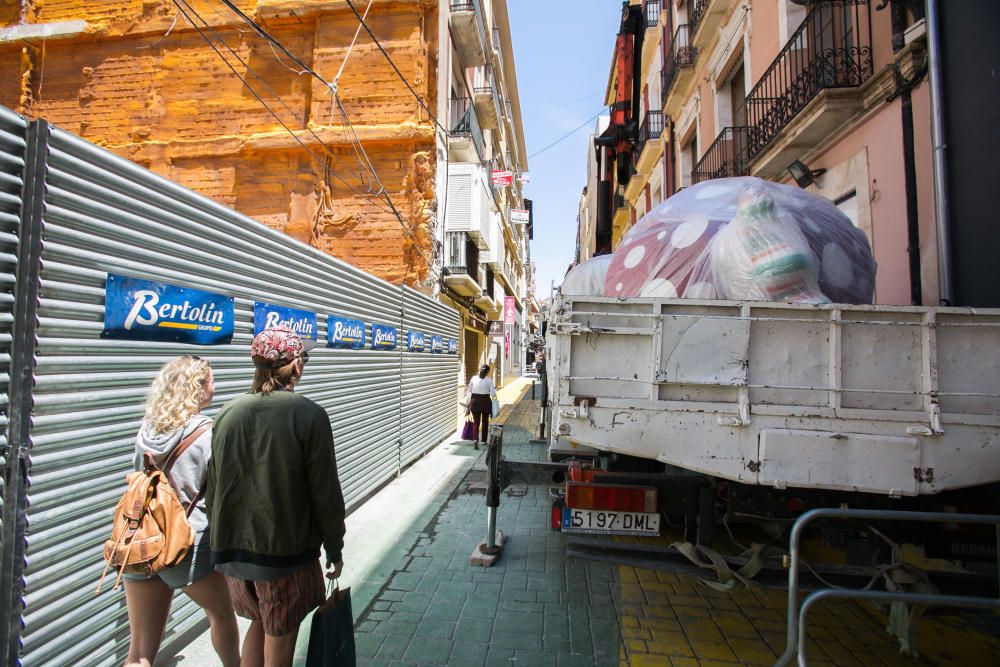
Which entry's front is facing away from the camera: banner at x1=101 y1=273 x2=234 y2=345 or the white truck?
the white truck

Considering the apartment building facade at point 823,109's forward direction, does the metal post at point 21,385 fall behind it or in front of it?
in front

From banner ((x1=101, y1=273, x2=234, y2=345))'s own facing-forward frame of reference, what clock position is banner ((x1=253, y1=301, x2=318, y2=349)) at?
banner ((x1=253, y1=301, x2=318, y2=349)) is roughly at 9 o'clock from banner ((x1=101, y1=273, x2=234, y2=345)).

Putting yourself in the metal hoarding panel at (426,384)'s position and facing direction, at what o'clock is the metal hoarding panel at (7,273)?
the metal hoarding panel at (7,273) is roughly at 2 o'clock from the metal hoarding panel at (426,384).

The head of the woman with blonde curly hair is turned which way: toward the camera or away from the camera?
away from the camera

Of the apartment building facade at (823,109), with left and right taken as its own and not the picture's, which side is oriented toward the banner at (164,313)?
front

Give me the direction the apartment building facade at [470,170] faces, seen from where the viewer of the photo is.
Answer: facing to the right of the viewer

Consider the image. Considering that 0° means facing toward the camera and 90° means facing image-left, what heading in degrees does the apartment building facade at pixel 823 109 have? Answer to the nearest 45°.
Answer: approximately 45°

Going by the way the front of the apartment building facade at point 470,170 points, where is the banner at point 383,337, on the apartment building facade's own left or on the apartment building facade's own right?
on the apartment building facade's own right

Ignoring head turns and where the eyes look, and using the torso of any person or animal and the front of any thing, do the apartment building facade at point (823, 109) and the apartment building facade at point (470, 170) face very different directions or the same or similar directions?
very different directions

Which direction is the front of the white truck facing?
away from the camera

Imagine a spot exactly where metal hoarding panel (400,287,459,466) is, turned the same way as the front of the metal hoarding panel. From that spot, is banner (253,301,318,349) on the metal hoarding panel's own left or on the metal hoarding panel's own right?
on the metal hoarding panel's own right

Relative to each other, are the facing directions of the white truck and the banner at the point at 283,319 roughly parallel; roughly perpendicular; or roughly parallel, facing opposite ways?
roughly perpendicular
